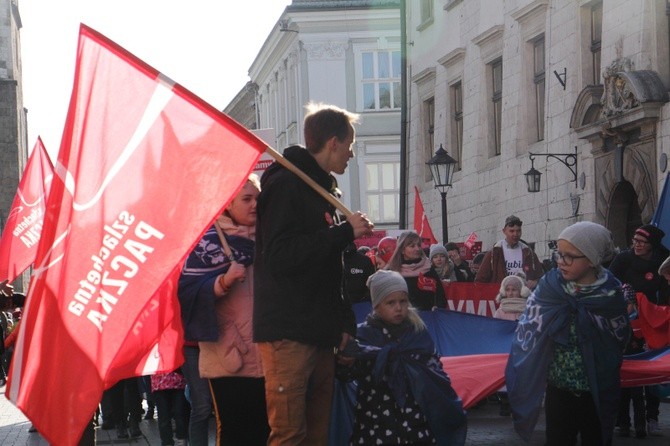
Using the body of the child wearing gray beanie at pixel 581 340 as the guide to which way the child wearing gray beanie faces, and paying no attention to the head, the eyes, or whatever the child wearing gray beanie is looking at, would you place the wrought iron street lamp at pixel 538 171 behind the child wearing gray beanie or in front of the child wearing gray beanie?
behind

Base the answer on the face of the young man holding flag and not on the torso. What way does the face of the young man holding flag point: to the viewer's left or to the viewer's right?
to the viewer's right

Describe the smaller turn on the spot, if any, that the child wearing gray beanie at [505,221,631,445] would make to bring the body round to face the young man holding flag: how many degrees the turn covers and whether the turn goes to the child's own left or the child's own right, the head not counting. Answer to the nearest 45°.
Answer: approximately 45° to the child's own right

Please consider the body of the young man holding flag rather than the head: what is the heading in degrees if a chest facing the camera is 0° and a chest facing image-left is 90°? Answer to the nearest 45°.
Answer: approximately 270°

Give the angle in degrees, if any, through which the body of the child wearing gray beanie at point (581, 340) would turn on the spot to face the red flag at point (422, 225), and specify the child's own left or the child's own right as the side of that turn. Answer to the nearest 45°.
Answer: approximately 180°

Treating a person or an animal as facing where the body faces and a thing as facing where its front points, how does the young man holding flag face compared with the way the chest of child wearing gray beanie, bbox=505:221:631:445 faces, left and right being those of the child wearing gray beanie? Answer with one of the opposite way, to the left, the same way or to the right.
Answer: to the left

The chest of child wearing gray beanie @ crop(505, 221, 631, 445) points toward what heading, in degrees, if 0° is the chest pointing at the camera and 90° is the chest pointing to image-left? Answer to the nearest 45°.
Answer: approximately 0°

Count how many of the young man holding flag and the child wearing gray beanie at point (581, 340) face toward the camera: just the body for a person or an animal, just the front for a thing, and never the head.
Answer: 1

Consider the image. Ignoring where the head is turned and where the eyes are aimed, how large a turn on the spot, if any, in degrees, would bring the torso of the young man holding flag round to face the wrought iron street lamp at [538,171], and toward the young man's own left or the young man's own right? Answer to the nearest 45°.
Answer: approximately 90° to the young man's own left

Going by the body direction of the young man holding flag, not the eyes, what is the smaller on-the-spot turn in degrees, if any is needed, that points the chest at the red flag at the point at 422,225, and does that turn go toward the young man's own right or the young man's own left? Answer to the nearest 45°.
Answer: approximately 90° to the young man's own left
